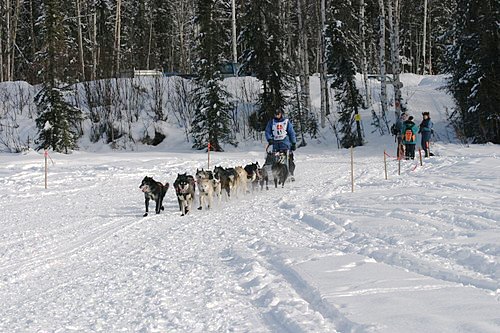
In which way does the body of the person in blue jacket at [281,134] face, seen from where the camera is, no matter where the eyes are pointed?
toward the camera

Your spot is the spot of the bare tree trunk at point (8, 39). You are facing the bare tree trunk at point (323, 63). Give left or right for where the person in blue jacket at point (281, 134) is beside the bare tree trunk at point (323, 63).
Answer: right

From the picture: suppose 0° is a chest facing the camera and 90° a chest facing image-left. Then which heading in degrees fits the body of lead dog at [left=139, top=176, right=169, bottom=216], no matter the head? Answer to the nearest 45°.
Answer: approximately 45°

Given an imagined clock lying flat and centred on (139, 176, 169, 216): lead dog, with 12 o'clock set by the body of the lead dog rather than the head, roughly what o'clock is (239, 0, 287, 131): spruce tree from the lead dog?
The spruce tree is roughly at 5 o'clock from the lead dog.

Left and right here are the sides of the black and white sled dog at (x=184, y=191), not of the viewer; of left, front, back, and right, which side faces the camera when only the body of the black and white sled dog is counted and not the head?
front

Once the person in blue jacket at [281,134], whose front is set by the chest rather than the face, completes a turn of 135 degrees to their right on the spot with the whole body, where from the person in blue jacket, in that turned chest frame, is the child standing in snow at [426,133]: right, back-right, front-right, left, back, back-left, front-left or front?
right

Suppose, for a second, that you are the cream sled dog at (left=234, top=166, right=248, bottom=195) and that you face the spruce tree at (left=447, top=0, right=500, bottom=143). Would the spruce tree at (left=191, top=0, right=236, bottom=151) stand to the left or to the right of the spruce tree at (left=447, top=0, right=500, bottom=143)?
left

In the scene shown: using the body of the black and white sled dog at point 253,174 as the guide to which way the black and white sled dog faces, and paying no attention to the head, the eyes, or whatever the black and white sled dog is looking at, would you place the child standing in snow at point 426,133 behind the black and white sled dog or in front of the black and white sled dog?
behind

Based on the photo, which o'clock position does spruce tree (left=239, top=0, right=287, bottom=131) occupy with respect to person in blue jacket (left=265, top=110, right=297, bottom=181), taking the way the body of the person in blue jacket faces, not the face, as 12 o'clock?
The spruce tree is roughly at 6 o'clock from the person in blue jacket.

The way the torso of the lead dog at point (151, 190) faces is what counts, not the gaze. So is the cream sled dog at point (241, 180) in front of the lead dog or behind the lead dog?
behind

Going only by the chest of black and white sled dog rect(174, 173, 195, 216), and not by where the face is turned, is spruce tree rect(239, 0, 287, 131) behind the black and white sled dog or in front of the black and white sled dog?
behind

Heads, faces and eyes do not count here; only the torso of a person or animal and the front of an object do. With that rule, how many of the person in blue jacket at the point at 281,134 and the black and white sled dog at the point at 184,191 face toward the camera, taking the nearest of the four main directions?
2

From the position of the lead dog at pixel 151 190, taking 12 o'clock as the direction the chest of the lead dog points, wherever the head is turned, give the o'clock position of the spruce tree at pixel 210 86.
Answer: The spruce tree is roughly at 5 o'clock from the lead dog.

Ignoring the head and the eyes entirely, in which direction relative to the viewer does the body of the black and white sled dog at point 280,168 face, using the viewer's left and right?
facing the viewer

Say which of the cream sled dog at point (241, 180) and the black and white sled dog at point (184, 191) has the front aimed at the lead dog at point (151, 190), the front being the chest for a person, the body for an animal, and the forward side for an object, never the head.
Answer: the cream sled dog at point (241, 180)

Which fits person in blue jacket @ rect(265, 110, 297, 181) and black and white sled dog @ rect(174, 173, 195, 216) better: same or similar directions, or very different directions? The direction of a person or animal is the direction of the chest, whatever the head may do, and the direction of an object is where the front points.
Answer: same or similar directions

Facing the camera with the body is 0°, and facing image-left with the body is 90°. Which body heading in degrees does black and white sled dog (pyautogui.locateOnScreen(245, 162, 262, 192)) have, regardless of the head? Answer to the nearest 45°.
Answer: approximately 45°

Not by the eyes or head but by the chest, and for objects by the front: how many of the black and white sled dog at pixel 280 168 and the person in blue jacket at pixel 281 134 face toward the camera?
2

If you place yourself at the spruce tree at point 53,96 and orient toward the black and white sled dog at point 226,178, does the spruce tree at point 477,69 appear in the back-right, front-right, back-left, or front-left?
front-left
